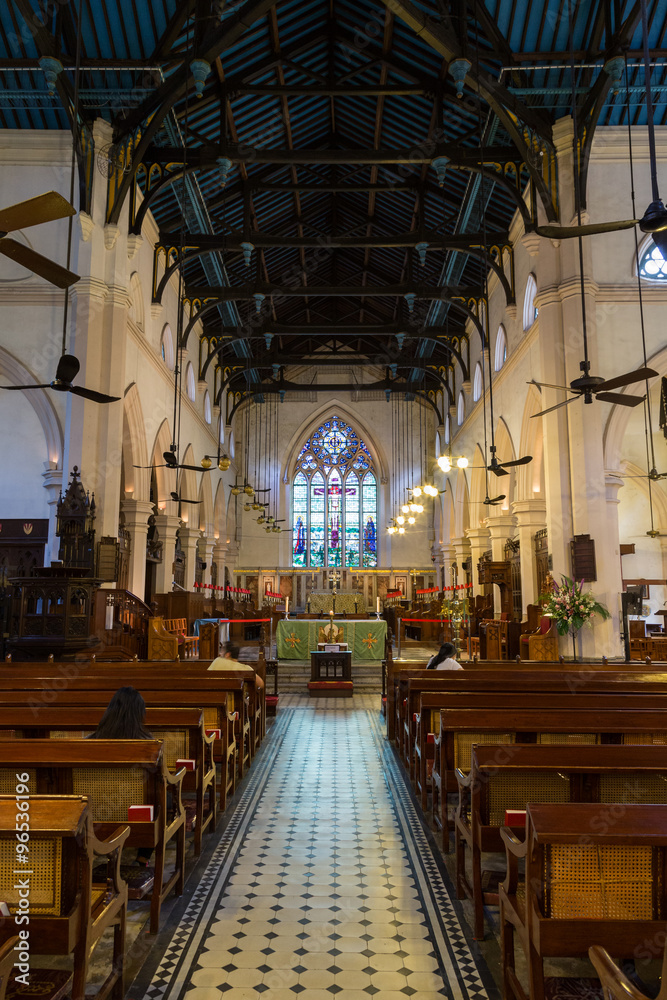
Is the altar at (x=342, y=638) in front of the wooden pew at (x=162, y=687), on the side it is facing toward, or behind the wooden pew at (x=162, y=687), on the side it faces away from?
in front

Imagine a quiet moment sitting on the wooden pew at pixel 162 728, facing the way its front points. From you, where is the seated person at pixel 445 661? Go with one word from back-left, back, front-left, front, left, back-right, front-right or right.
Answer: front-right

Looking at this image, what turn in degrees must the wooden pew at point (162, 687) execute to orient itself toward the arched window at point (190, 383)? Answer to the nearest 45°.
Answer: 0° — it already faces it

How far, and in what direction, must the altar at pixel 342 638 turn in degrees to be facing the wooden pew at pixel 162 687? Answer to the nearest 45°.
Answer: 0° — it already faces it

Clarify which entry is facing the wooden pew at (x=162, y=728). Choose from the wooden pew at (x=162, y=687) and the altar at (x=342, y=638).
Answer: the altar

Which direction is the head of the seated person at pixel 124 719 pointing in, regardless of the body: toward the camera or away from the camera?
away from the camera

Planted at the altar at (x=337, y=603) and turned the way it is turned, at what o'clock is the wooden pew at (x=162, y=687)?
The wooden pew is roughly at 12 o'clock from the altar.

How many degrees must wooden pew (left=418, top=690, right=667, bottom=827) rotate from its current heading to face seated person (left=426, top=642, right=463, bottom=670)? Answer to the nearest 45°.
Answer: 0° — it already faces them

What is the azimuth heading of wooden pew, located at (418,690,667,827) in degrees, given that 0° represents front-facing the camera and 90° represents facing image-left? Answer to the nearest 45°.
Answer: approximately 180°

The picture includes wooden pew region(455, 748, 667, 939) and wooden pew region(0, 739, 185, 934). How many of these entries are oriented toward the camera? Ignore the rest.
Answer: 0

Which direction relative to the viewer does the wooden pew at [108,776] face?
away from the camera

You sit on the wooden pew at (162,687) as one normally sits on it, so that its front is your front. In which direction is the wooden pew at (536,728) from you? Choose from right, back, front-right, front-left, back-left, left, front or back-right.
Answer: back-right

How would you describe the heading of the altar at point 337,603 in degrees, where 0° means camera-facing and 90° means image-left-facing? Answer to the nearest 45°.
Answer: approximately 0°

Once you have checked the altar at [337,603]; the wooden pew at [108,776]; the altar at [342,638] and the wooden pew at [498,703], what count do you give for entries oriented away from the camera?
2

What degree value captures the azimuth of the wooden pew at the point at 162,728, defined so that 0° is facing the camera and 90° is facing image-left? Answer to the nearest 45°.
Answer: approximately 180°

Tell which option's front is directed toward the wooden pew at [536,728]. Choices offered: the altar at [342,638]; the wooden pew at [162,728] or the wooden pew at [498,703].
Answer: the altar

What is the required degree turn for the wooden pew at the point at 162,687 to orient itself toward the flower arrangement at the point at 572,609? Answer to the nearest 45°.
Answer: approximately 45° to its right

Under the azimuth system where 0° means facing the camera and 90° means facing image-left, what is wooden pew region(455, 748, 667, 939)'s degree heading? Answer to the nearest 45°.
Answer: approximately 180°

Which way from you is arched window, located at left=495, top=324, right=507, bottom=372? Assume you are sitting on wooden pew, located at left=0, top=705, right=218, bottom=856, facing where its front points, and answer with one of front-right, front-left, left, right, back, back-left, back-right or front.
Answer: front-right
